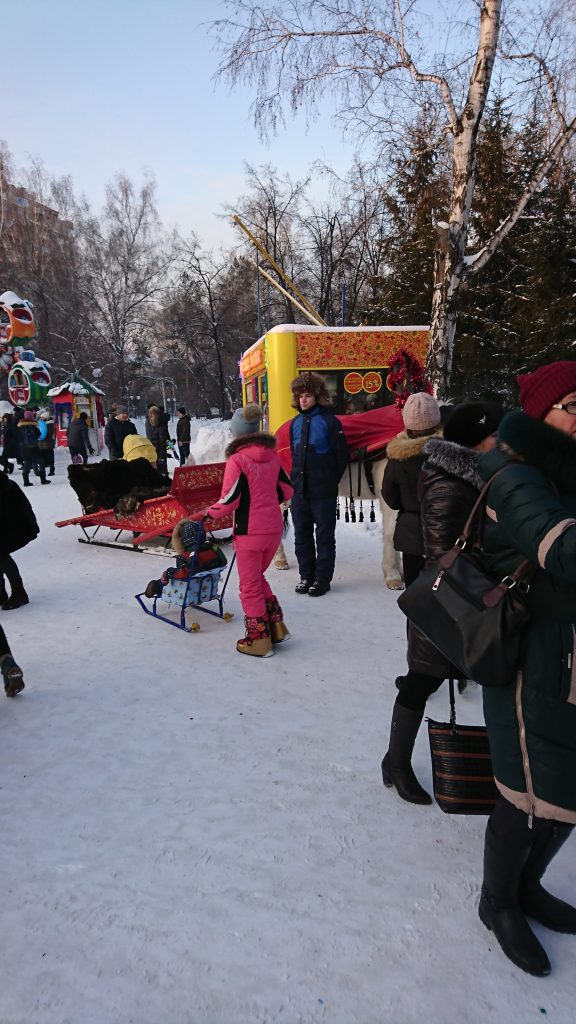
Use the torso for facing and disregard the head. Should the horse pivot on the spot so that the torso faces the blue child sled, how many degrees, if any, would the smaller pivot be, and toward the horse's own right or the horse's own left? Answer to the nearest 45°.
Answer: approximately 135° to the horse's own right

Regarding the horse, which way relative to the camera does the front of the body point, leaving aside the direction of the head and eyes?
to the viewer's right

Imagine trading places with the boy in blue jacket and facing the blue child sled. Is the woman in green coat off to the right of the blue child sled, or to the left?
left

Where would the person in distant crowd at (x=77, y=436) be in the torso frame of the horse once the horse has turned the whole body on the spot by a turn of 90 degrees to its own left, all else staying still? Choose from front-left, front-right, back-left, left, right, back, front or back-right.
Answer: front-left

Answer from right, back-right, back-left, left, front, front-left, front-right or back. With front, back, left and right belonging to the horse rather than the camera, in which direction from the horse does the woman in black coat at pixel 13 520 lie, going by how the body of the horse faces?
back-right

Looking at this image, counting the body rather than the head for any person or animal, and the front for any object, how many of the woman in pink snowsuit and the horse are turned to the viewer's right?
1
